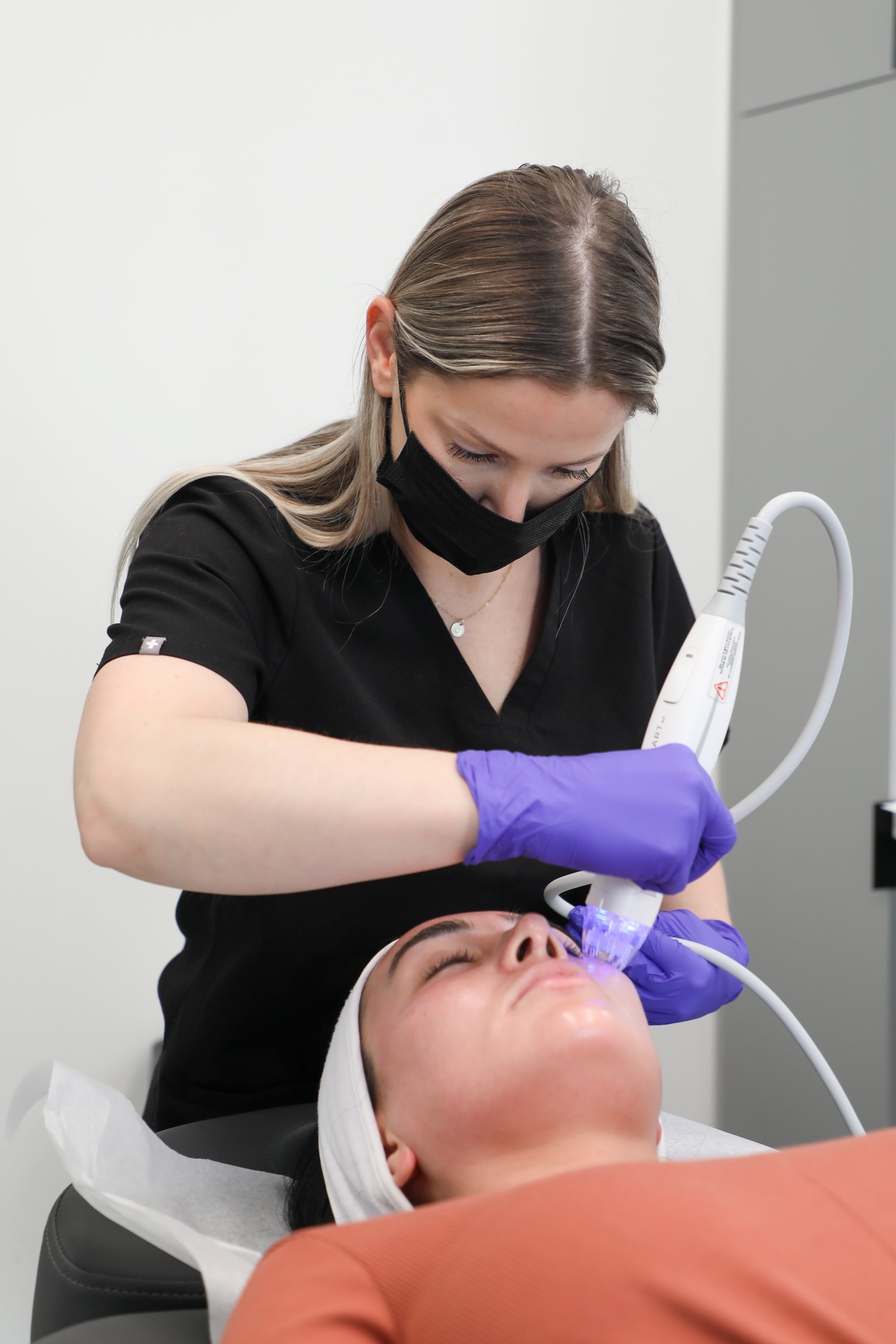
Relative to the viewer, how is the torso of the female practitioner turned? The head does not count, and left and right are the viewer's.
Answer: facing the viewer and to the right of the viewer

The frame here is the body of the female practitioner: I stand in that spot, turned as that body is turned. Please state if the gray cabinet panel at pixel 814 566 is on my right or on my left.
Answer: on my left

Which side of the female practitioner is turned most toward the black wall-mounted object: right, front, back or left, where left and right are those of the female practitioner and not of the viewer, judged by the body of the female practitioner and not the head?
left
